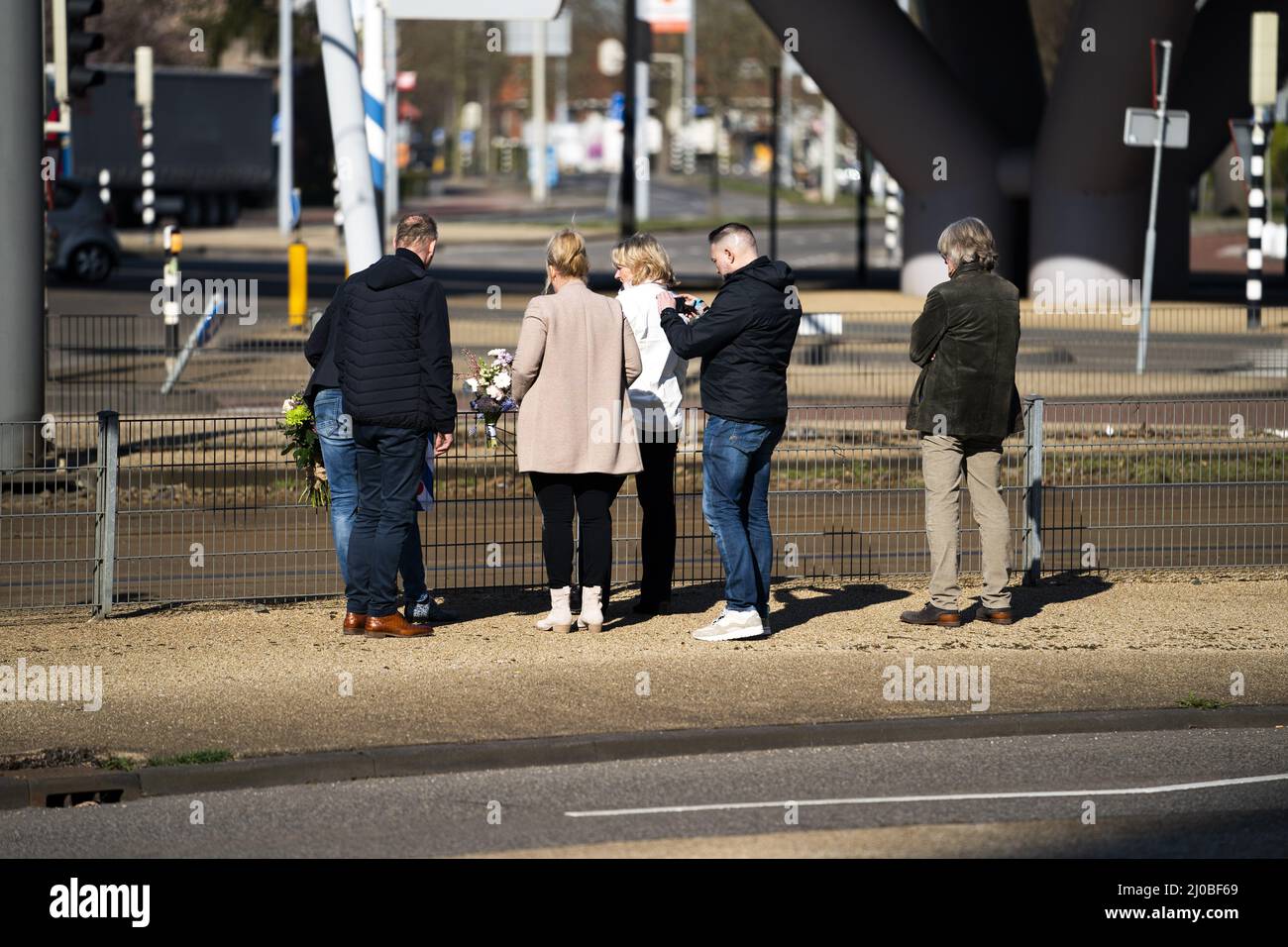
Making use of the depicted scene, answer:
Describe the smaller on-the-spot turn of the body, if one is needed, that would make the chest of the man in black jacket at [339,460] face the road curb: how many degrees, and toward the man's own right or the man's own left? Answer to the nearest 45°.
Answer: approximately 135° to the man's own right

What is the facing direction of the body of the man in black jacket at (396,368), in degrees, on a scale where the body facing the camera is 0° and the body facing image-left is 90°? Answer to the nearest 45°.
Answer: approximately 225°

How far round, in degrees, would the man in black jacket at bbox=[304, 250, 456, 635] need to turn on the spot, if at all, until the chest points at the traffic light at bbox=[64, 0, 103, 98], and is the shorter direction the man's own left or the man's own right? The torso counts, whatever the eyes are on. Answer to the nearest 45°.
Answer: approximately 45° to the man's own left

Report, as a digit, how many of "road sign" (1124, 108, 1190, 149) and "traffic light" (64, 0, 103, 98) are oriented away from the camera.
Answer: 1

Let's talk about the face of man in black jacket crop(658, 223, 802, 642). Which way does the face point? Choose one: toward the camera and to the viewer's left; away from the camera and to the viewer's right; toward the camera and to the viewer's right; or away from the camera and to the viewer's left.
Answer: away from the camera and to the viewer's left
